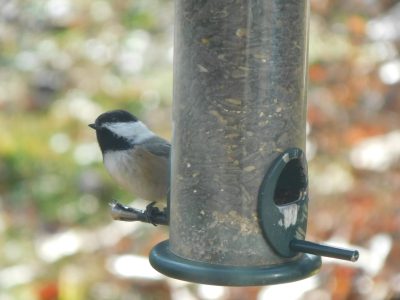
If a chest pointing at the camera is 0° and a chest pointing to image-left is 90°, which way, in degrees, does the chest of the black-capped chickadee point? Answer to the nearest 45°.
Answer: approximately 90°
